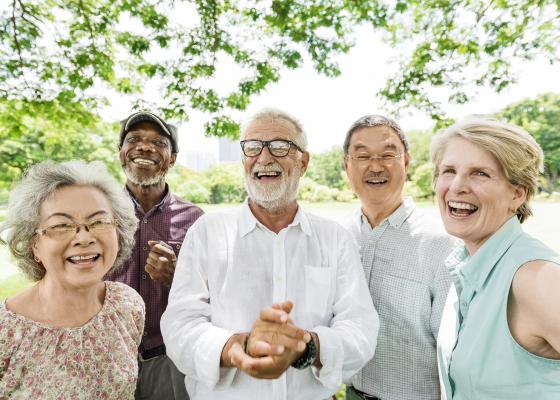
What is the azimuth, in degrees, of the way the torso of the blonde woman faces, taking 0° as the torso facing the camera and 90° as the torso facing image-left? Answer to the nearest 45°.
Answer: approximately 45°

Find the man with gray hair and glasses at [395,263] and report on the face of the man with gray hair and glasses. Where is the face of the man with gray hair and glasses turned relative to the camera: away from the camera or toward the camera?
toward the camera

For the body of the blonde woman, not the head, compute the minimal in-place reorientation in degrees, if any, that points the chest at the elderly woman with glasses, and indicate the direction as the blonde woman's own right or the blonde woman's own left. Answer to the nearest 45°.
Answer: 0° — they already face them

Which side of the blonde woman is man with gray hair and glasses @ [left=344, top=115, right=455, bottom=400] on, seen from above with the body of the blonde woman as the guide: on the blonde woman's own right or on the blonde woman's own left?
on the blonde woman's own right

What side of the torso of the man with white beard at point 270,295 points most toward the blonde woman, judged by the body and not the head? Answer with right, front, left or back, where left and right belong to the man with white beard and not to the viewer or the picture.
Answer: left

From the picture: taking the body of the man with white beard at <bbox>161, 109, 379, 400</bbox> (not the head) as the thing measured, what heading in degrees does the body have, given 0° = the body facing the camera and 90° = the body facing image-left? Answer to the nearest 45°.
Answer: approximately 0°

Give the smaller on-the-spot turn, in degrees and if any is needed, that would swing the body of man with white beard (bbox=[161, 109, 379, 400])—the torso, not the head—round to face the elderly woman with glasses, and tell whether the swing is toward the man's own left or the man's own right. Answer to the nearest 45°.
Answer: approximately 90° to the man's own right

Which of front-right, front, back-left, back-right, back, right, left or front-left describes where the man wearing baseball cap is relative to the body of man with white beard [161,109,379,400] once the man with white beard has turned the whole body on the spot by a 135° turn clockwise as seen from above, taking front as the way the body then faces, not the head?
front

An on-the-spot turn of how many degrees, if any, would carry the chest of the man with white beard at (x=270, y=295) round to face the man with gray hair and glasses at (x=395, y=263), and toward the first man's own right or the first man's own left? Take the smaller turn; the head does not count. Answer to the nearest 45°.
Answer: approximately 90° to the first man's own left

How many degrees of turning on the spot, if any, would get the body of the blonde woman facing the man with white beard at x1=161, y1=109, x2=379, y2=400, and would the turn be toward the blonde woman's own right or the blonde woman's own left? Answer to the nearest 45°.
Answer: approximately 45° to the blonde woman's own right

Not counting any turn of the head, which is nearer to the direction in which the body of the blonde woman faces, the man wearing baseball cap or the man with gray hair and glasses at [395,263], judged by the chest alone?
the man wearing baseball cap

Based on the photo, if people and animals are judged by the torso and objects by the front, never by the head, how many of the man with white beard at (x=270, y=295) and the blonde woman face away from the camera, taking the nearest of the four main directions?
0

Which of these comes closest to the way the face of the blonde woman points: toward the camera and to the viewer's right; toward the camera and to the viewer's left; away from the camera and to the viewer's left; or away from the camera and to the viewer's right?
toward the camera and to the viewer's left
